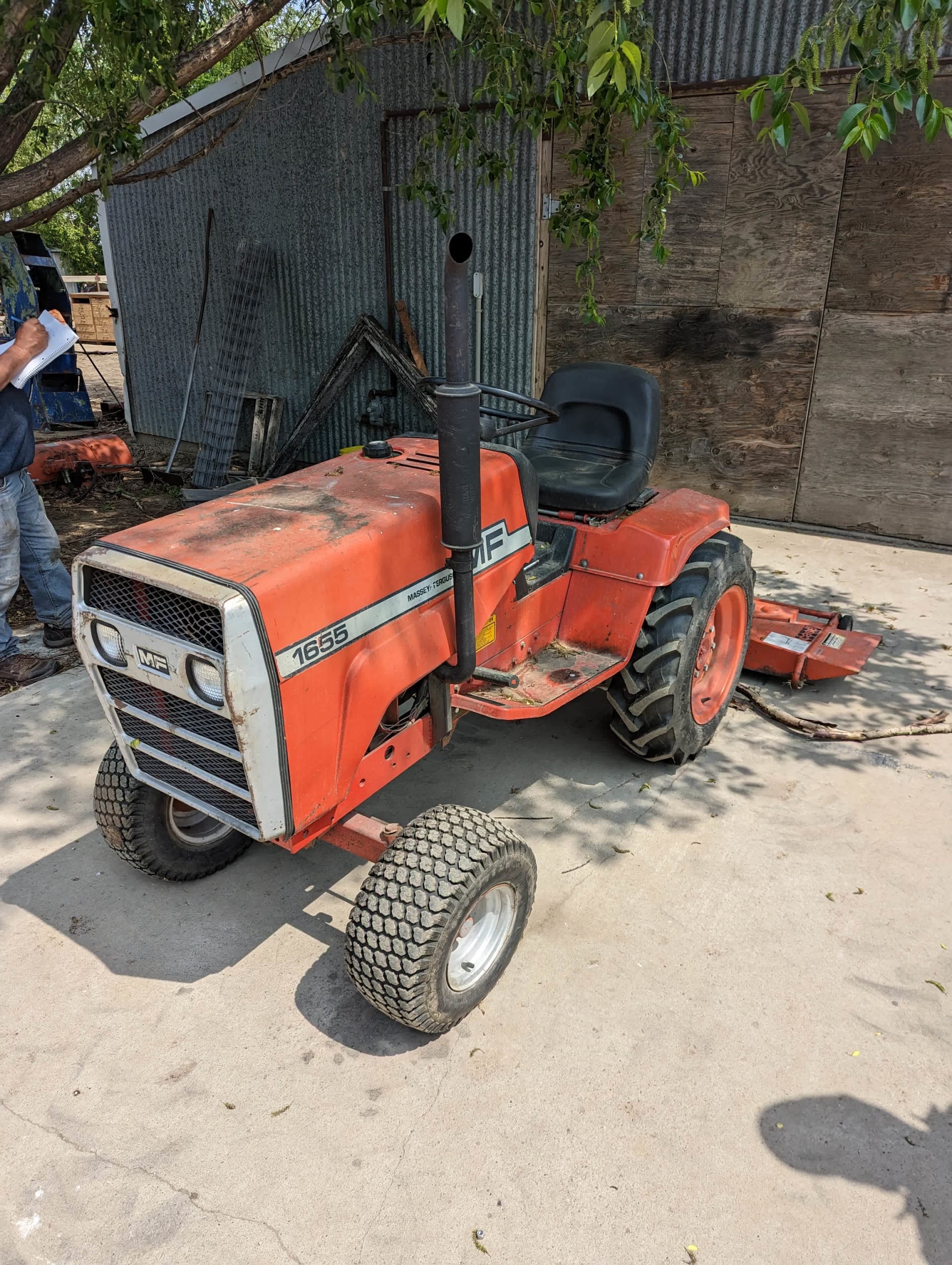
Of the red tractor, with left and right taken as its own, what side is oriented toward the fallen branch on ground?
back

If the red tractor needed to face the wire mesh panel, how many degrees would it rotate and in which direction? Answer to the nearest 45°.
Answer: approximately 135° to its right

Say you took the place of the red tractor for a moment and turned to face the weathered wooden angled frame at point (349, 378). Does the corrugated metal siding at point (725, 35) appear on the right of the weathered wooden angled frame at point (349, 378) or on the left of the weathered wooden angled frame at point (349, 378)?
right

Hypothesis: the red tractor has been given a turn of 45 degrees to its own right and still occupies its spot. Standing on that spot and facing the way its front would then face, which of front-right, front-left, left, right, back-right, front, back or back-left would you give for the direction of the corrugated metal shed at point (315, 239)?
right

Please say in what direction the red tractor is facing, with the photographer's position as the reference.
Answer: facing the viewer and to the left of the viewer

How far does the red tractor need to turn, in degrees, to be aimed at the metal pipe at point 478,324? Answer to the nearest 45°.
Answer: approximately 135° to its right

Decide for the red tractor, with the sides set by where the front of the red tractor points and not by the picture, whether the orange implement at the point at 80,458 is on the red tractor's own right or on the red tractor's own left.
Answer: on the red tractor's own right

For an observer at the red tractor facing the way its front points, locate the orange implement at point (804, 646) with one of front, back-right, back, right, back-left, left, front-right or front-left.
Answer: back

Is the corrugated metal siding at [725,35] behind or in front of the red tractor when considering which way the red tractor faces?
behind

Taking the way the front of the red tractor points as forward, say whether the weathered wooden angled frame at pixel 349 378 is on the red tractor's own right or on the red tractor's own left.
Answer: on the red tractor's own right
